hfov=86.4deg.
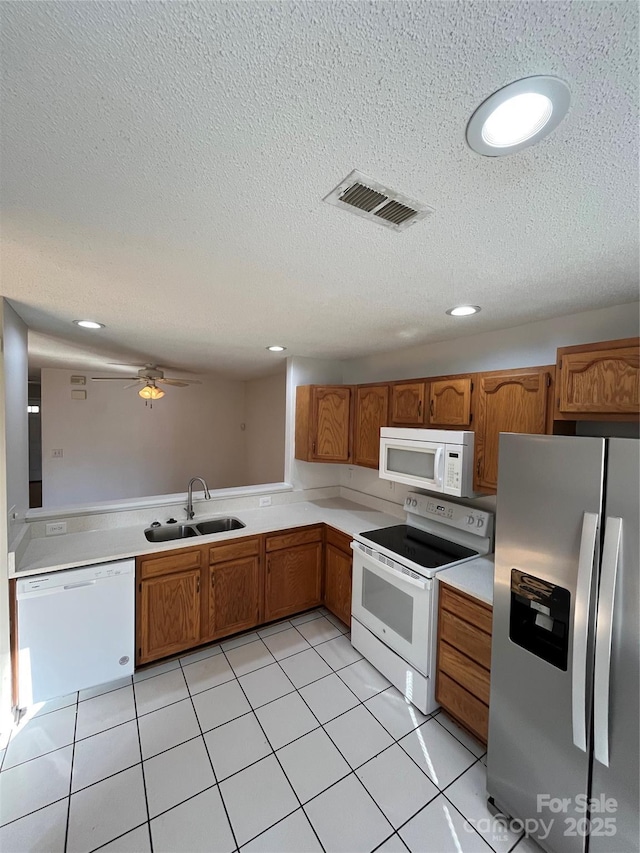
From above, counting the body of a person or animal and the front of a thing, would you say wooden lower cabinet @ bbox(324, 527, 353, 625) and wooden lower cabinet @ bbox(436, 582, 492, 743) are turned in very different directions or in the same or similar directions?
same or similar directions

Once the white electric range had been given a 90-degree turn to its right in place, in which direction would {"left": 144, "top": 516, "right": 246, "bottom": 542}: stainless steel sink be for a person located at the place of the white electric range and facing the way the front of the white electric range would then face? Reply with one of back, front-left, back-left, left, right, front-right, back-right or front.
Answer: front-left

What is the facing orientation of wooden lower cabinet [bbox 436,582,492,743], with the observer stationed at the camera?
facing the viewer and to the left of the viewer

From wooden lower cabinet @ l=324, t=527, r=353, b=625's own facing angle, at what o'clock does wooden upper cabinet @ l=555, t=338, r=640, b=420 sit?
The wooden upper cabinet is roughly at 9 o'clock from the wooden lower cabinet.

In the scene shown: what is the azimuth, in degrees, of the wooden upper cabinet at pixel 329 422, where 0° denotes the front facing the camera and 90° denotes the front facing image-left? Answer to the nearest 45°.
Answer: approximately 315°

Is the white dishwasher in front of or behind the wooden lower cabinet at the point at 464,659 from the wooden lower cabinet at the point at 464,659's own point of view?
in front

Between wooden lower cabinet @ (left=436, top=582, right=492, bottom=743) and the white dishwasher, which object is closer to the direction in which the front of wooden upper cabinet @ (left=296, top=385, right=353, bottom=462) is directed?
the wooden lower cabinet

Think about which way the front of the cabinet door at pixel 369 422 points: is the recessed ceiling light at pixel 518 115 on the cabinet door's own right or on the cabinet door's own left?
on the cabinet door's own left

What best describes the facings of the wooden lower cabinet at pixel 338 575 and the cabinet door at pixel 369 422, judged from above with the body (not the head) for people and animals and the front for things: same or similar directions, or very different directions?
same or similar directions

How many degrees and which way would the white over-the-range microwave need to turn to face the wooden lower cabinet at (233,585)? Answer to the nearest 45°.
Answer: approximately 45° to its right

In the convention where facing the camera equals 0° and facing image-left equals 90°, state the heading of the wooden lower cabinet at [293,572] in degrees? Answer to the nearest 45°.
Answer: approximately 315°

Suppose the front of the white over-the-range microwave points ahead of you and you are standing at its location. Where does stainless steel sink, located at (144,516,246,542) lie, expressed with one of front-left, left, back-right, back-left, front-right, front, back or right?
front-right

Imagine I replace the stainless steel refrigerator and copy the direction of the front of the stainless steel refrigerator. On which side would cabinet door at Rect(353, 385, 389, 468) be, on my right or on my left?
on my right
